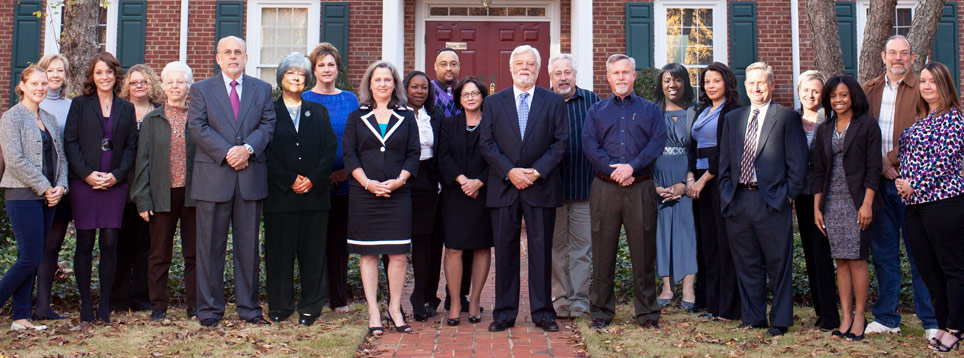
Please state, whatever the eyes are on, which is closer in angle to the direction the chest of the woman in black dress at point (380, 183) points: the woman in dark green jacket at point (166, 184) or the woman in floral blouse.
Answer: the woman in floral blouse

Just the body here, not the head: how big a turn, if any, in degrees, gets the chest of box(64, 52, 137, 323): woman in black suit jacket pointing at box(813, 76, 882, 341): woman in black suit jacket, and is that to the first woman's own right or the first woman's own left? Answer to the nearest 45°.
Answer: approximately 45° to the first woman's own left

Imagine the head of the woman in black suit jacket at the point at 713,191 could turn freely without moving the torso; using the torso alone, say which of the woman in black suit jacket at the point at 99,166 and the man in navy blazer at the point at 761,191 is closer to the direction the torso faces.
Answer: the woman in black suit jacket

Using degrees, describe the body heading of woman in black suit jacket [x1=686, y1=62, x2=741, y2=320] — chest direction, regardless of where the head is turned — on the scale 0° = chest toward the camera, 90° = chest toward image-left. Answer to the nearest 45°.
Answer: approximately 45°
